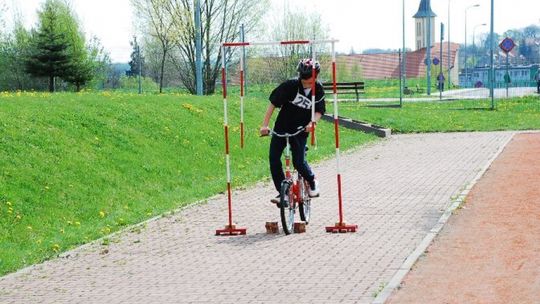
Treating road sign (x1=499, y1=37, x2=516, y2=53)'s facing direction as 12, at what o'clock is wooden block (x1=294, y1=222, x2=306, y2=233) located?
The wooden block is roughly at 12 o'clock from the road sign.

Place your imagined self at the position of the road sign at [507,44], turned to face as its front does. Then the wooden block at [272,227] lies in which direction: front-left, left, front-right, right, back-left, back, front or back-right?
front

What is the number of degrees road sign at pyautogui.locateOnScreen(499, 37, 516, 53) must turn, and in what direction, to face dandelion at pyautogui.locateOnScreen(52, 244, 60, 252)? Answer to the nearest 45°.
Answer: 0° — it already faces it

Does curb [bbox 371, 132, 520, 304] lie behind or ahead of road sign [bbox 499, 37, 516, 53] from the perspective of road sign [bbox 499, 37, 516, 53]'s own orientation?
ahead

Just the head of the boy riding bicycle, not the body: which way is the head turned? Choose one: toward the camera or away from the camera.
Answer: toward the camera

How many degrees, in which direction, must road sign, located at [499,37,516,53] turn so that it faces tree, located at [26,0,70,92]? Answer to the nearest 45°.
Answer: approximately 90° to its right

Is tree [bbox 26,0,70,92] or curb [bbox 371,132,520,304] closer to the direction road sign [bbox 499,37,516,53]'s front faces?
the curb

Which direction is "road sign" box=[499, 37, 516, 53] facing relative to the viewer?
toward the camera

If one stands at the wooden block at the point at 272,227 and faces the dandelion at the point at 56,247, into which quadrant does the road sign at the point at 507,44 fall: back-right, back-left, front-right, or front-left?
back-right

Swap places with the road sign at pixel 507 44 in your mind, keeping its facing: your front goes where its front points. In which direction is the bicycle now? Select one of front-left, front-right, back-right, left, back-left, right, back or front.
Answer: front

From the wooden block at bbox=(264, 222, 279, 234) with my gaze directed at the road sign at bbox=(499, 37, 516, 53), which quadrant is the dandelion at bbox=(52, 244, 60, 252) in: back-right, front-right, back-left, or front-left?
back-left

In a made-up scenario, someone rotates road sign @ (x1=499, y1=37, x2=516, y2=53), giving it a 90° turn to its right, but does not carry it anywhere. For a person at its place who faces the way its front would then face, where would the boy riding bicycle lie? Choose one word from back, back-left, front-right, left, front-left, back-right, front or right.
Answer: left

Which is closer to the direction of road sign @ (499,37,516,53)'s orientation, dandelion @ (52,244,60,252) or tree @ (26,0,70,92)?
the dandelion
